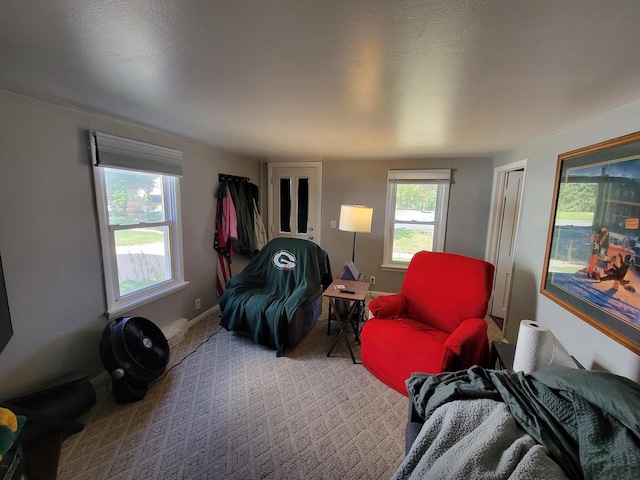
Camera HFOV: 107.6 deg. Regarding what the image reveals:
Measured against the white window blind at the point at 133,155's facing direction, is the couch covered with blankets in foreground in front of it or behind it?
in front

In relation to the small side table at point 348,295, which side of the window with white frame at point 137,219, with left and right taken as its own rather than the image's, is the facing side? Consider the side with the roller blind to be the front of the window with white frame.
front

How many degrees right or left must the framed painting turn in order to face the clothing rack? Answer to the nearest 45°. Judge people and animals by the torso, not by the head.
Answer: approximately 45° to its right

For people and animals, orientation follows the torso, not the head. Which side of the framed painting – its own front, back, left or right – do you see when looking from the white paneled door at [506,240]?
right

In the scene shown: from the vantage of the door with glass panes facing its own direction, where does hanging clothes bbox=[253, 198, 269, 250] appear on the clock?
The hanging clothes is roughly at 2 o'clock from the door with glass panes.

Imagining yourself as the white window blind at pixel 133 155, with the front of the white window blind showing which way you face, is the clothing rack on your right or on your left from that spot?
on your left

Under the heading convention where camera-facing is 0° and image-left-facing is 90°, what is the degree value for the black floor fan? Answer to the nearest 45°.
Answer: approximately 315°

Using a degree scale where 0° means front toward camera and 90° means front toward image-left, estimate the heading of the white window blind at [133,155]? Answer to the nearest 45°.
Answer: approximately 315°

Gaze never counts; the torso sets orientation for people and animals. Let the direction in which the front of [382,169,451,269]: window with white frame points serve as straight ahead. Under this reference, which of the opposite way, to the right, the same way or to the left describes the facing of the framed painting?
to the right

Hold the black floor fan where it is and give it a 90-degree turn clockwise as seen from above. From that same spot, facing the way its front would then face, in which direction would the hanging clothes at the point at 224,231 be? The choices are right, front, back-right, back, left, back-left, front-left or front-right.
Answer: back

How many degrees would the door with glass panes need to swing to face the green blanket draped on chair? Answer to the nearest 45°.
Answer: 0° — it already faces it

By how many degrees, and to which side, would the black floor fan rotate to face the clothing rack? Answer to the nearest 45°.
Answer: approximately 90° to its left

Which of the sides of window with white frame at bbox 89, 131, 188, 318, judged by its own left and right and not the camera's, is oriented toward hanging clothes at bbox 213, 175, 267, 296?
left

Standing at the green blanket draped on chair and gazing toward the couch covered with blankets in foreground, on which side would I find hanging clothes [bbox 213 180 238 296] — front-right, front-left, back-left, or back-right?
back-right

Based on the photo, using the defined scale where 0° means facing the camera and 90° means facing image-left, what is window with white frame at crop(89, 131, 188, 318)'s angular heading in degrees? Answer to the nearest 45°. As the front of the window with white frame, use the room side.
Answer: approximately 315°

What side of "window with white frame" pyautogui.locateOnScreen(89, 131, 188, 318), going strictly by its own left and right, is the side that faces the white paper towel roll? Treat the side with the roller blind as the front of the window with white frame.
front

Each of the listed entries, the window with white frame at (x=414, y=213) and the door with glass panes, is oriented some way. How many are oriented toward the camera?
2
